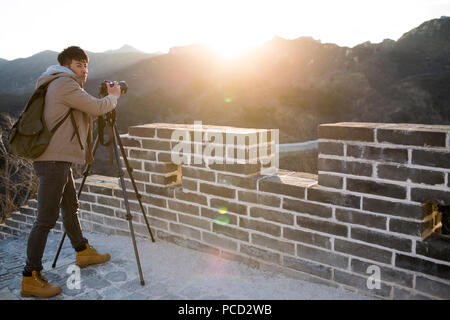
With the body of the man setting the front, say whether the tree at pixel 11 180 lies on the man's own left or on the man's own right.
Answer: on the man's own left

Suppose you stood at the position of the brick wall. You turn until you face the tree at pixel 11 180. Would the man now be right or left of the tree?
left

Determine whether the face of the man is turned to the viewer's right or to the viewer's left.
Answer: to the viewer's right

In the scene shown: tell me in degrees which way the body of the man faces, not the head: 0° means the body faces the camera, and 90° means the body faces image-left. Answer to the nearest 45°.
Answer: approximately 270°

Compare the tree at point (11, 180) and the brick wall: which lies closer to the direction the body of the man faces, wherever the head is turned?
the brick wall
